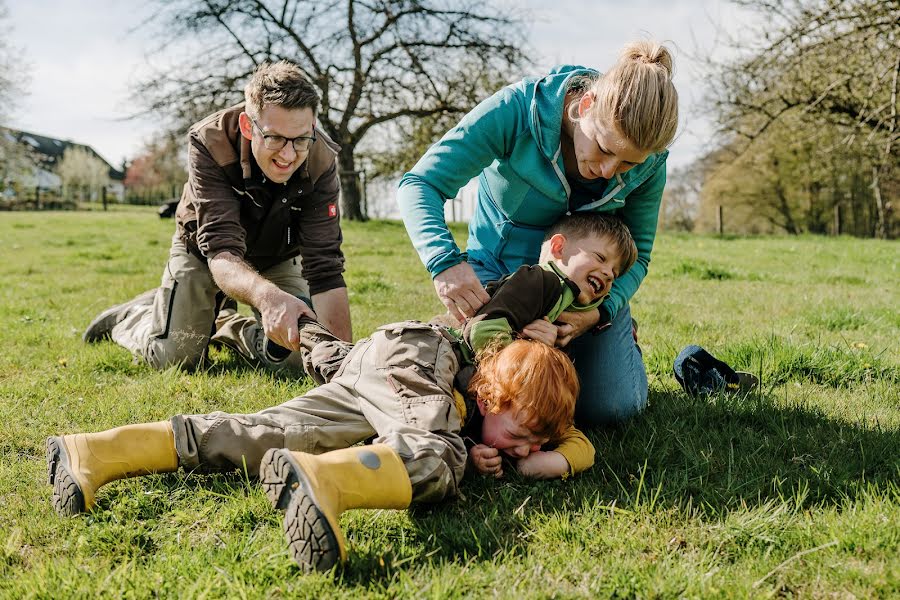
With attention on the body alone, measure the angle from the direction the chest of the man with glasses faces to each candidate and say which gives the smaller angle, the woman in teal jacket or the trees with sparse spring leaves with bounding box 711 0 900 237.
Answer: the woman in teal jacket

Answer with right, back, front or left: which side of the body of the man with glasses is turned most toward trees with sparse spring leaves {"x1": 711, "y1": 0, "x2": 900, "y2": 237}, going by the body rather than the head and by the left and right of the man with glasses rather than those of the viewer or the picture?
left

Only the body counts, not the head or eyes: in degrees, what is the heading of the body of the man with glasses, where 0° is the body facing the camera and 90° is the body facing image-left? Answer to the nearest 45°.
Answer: approximately 315°

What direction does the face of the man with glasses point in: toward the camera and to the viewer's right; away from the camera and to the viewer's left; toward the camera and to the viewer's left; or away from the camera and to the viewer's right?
toward the camera and to the viewer's right
